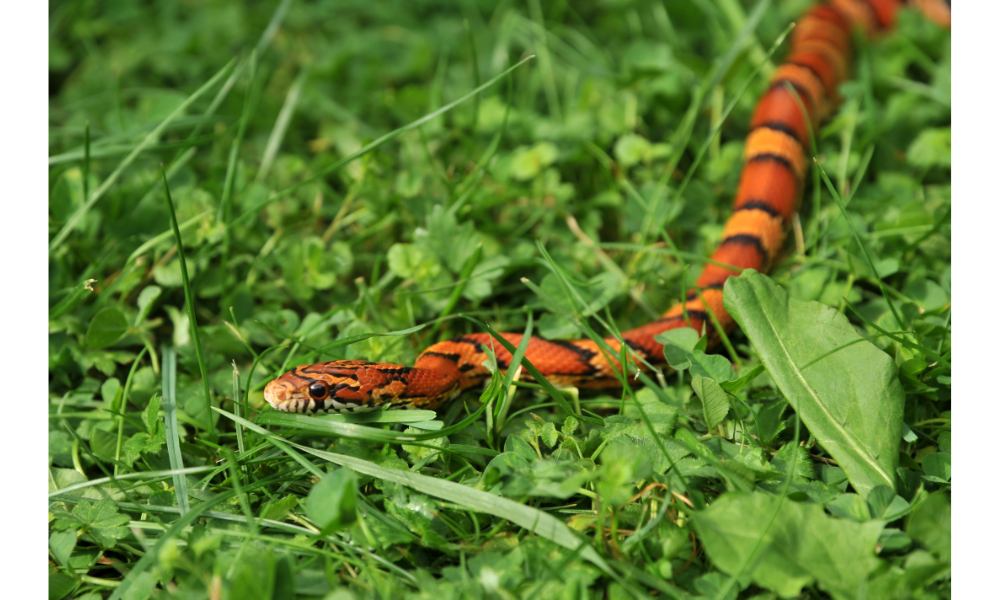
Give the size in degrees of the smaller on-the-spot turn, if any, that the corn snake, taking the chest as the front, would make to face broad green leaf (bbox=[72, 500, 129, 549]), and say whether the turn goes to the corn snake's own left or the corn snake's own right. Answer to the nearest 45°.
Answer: approximately 45° to the corn snake's own left

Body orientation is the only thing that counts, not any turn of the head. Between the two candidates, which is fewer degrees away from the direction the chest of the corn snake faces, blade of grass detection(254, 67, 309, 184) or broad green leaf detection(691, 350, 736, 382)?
the blade of grass

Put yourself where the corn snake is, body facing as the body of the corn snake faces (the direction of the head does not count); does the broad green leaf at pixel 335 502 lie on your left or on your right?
on your left

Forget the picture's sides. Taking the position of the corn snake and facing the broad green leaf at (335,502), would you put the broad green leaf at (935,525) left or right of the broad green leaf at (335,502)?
left

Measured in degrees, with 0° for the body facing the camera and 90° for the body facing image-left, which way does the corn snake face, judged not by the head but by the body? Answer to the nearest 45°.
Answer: approximately 90°

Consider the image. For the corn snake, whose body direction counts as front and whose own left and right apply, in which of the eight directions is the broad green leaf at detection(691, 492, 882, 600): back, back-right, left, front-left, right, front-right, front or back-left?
left
